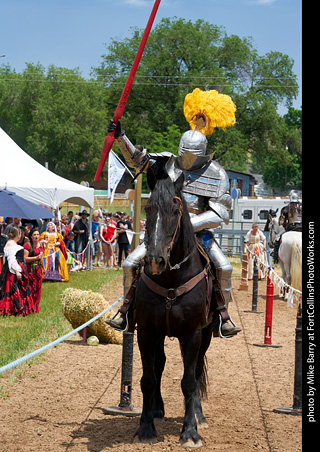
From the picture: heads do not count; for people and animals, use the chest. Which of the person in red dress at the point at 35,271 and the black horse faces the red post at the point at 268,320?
the person in red dress

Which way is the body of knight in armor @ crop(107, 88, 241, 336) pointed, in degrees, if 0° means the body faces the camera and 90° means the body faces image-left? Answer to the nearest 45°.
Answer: approximately 0°

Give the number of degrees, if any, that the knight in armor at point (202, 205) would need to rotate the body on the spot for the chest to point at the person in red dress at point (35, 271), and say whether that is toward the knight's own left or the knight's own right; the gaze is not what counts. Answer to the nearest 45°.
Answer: approximately 135° to the knight's own right

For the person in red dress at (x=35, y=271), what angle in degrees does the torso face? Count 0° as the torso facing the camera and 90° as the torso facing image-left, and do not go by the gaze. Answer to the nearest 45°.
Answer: approximately 315°

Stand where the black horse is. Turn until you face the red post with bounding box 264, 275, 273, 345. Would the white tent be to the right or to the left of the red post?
left

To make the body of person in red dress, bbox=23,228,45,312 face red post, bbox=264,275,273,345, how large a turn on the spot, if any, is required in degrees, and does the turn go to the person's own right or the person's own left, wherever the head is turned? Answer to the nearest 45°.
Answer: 0° — they already face it

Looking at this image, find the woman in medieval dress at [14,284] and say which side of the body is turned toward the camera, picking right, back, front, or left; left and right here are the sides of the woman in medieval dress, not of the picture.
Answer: right
